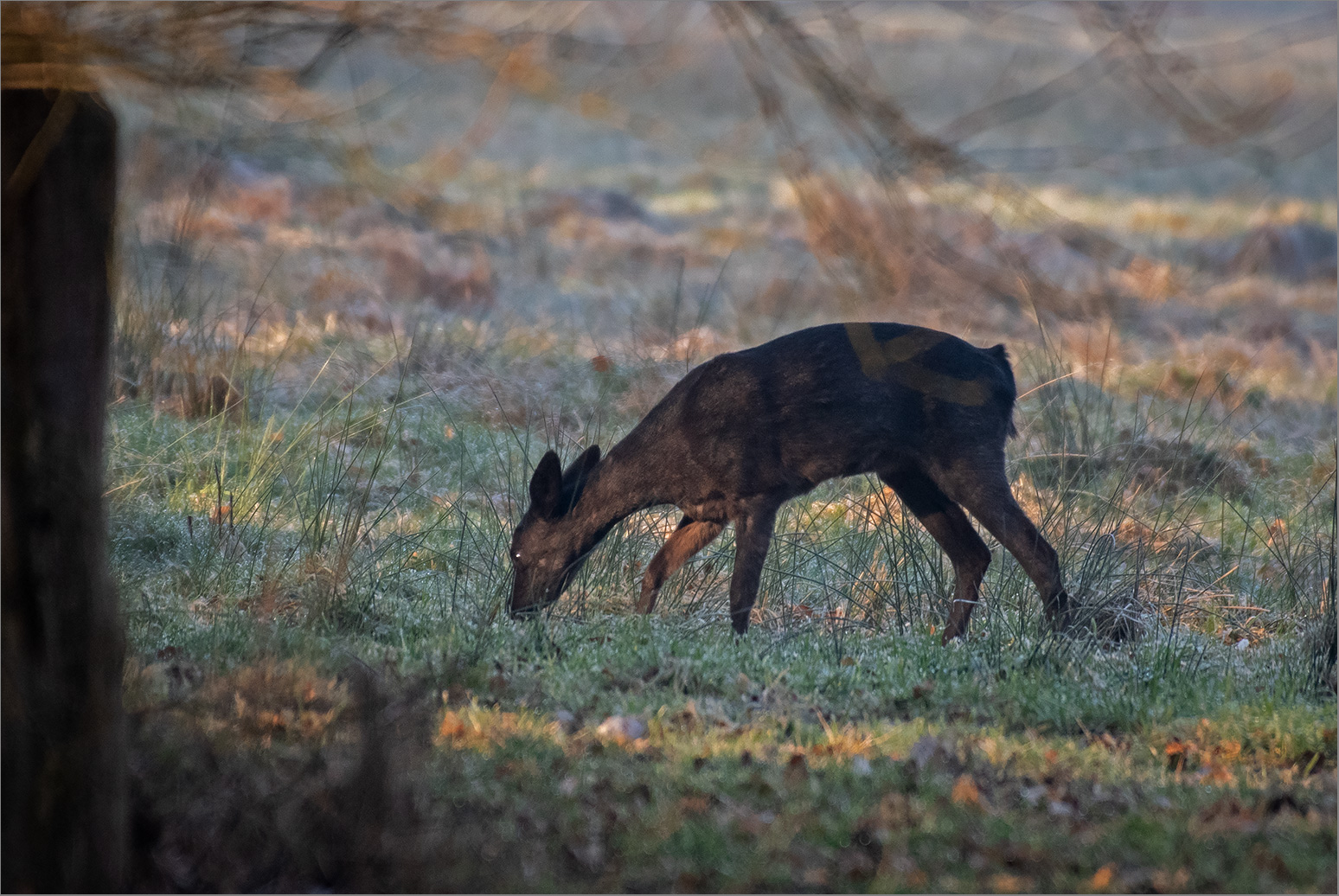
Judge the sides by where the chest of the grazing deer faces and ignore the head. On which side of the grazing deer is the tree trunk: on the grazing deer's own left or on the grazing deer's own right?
on the grazing deer's own left

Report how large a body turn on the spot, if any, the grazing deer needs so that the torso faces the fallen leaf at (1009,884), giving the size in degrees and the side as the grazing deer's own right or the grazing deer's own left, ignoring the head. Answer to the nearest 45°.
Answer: approximately 90° to the grazing deer's own left

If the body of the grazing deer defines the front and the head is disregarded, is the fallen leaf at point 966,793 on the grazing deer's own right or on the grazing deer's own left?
on the grazing deer's own left

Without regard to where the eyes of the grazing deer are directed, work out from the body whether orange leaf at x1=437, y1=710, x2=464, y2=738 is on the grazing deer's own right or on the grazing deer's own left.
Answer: on the grazing deer's own left

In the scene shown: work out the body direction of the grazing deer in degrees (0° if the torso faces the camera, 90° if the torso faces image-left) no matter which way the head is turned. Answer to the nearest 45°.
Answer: approximately 90°

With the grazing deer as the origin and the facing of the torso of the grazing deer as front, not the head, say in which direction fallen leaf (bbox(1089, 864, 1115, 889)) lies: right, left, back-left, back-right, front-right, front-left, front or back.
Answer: left

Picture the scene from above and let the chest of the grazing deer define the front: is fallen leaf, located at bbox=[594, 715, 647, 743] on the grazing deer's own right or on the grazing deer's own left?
on the grazing deer's own left

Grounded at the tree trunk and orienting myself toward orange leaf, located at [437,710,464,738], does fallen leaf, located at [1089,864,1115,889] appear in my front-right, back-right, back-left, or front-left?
front-right
